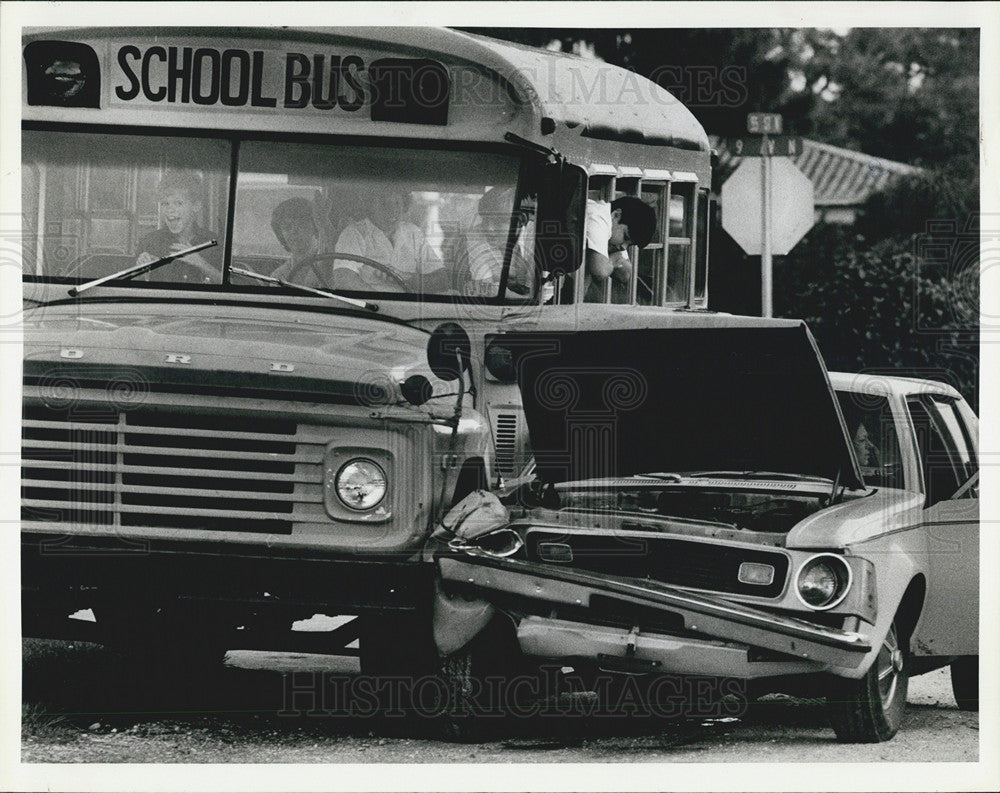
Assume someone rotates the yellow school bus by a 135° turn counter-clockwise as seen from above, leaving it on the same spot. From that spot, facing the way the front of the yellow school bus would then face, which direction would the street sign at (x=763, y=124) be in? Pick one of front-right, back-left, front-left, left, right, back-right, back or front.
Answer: front-left

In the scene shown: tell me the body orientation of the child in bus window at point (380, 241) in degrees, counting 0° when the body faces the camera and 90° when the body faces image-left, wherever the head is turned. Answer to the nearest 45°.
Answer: approximately 0°

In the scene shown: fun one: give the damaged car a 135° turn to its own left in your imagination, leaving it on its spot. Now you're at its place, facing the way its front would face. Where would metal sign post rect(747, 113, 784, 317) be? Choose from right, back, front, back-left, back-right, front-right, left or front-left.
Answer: left

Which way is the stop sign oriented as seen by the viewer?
away from the camera

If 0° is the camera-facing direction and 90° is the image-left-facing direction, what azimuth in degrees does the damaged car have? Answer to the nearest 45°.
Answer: approximately 45°

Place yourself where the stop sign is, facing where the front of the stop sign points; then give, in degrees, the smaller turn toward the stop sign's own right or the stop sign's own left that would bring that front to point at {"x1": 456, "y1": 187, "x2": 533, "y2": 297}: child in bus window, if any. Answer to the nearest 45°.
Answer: approximately 180°

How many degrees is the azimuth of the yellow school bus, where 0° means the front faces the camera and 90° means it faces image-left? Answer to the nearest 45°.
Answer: approximately 45°

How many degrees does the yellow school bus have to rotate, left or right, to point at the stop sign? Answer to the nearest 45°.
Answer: approximately 180°

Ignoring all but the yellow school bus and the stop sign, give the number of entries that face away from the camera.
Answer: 1

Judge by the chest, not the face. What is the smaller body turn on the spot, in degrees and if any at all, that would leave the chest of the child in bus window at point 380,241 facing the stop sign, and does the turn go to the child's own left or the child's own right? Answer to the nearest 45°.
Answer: approximately 135° to the child's own left
